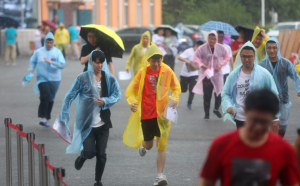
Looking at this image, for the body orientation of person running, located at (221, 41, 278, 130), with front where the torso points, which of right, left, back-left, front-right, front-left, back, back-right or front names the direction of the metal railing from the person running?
front-right

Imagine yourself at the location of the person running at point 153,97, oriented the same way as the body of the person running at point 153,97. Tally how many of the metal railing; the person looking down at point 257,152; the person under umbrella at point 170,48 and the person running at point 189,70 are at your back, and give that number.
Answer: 2
